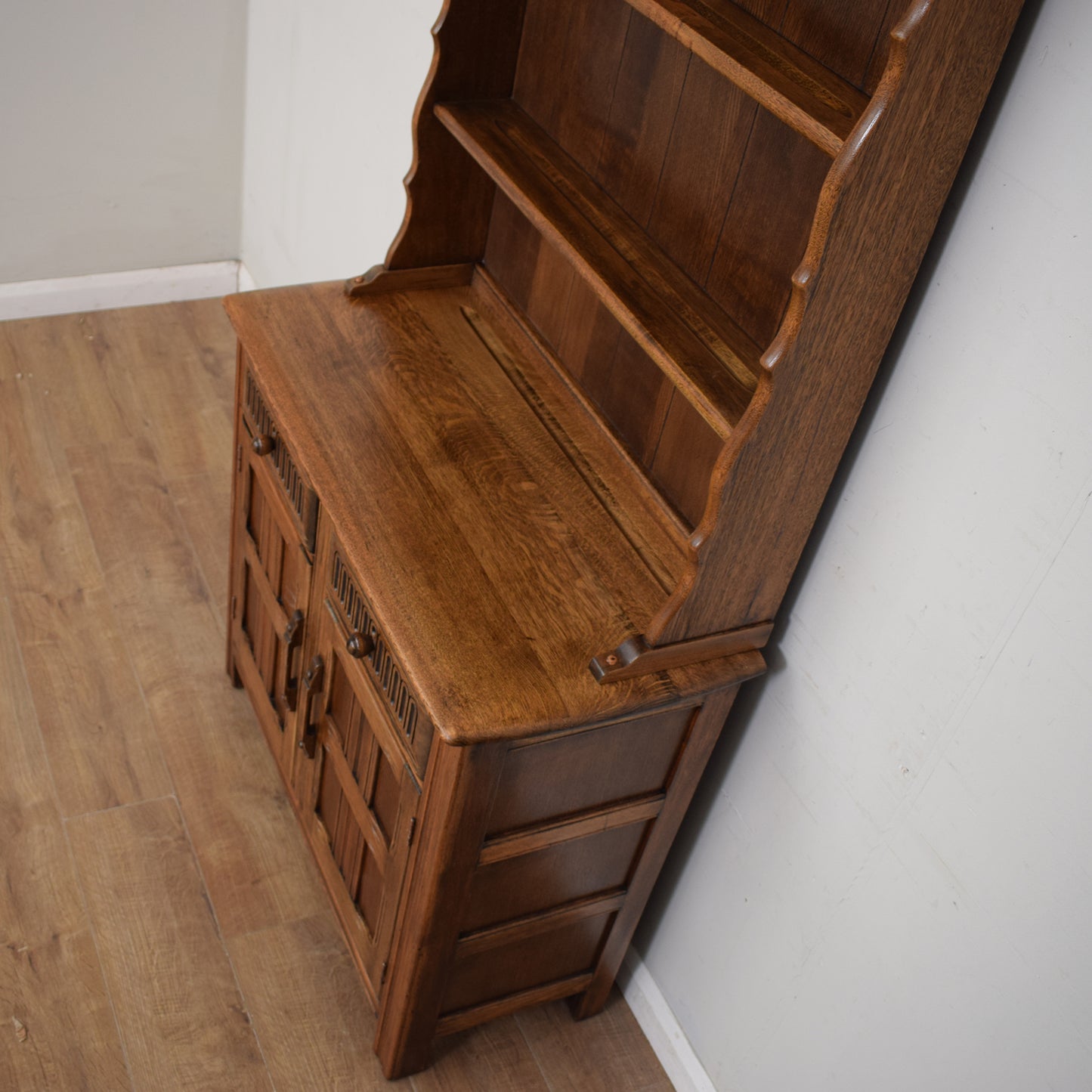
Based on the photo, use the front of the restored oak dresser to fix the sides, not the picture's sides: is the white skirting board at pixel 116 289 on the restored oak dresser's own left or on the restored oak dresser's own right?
on the restored oak dresser's own right

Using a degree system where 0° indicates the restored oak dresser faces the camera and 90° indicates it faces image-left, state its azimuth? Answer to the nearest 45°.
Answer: approximately 45°
